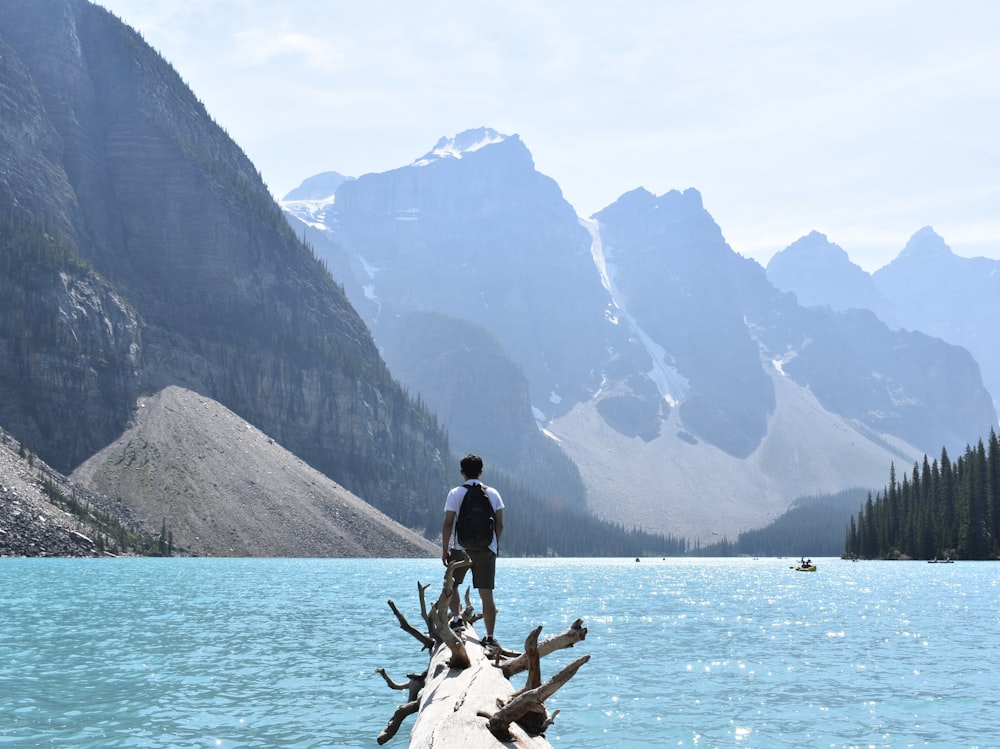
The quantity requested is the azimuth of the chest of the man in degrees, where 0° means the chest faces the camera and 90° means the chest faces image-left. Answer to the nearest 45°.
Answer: approximately 180°

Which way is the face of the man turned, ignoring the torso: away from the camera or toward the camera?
away from the camera
